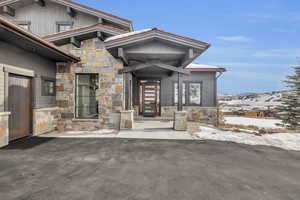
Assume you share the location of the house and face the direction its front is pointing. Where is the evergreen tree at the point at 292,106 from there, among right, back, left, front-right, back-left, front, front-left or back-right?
left

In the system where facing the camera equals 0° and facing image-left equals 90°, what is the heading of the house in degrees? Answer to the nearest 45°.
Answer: approximately 0°
